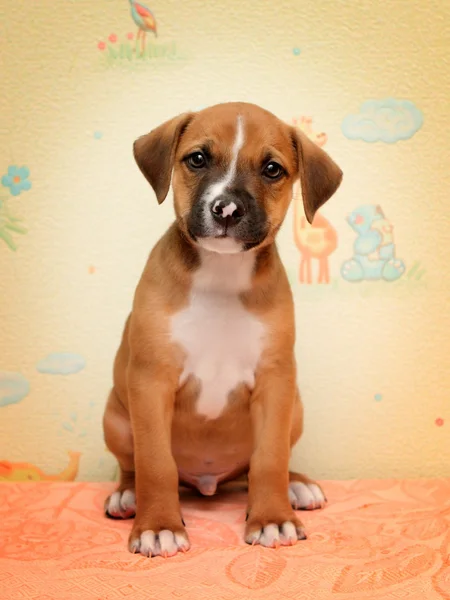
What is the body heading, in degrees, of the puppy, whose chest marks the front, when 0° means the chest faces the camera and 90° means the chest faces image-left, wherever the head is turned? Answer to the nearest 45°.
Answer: approximately 0°
